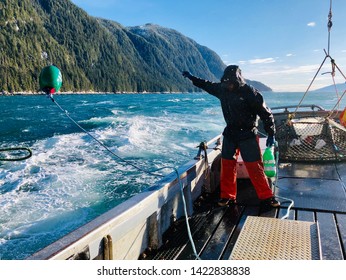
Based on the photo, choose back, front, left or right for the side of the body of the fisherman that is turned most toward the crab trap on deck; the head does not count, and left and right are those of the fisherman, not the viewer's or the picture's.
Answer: back

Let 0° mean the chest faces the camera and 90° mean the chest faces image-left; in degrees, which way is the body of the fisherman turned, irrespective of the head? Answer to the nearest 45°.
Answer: approximately 45°
